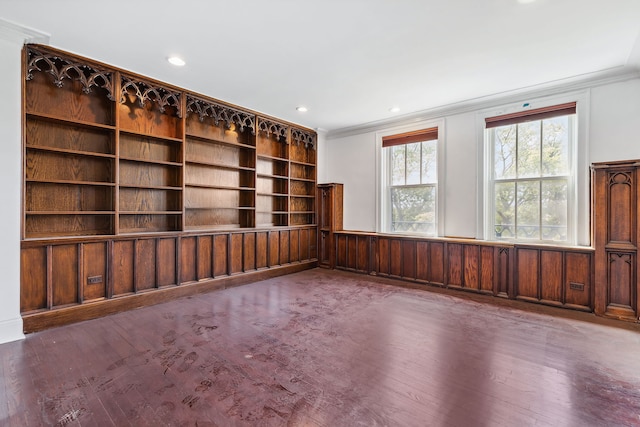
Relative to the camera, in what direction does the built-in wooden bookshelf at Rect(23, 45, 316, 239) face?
facing the viewer and to the right of the viewer

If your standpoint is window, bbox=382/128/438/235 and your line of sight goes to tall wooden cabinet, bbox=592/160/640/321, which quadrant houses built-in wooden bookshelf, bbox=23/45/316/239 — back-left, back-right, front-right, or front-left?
back-right

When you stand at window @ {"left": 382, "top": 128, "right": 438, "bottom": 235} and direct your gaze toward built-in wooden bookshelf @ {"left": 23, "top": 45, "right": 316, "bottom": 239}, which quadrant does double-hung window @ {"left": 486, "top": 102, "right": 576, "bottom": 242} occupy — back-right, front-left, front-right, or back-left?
back-left

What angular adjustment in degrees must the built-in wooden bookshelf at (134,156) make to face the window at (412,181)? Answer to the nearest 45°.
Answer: approximately 45° to its left

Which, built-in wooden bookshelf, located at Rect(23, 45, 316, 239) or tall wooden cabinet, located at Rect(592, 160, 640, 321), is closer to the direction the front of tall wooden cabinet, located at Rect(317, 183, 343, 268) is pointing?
the built-in wooden bookshelf

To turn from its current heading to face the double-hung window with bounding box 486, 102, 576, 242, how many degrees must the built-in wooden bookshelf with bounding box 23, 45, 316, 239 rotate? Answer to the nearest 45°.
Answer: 0° — it already faces it

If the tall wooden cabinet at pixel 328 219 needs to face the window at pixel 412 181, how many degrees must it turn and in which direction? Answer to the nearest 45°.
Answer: approximately 90° to its left

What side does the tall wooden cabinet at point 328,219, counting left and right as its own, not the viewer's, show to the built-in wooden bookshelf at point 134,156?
front

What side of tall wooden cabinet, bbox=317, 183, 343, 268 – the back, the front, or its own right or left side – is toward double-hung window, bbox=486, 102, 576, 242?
left

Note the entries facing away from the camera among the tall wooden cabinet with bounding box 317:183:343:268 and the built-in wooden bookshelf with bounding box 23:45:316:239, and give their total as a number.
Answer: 0
